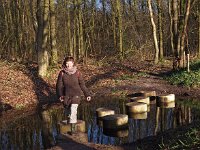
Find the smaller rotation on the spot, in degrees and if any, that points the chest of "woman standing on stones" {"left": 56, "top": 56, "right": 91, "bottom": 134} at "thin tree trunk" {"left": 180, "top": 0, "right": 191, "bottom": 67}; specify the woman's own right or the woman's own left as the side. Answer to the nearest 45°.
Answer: approximately 135° to the woman's own left

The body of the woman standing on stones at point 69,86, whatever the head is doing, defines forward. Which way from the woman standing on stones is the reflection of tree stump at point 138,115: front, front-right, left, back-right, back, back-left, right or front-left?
back-left

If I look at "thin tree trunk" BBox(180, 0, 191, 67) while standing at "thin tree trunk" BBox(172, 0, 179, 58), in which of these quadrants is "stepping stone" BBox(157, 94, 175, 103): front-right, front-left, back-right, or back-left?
front-right

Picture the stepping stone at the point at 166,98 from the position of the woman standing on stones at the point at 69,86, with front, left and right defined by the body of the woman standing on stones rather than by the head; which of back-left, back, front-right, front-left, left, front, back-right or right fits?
back-left

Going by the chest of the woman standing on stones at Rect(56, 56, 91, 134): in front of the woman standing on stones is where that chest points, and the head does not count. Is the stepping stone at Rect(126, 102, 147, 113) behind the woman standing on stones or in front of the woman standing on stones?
behind

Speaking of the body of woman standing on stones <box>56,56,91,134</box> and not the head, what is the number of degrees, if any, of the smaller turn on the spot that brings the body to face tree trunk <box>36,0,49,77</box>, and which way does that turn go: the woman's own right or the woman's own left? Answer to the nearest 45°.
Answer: approximately 180°

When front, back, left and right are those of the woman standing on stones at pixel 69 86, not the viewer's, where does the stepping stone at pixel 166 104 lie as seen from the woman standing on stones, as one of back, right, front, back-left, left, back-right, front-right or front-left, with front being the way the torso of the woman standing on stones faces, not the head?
back-left

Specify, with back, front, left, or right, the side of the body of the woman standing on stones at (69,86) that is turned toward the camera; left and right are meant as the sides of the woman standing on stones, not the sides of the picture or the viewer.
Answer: front
